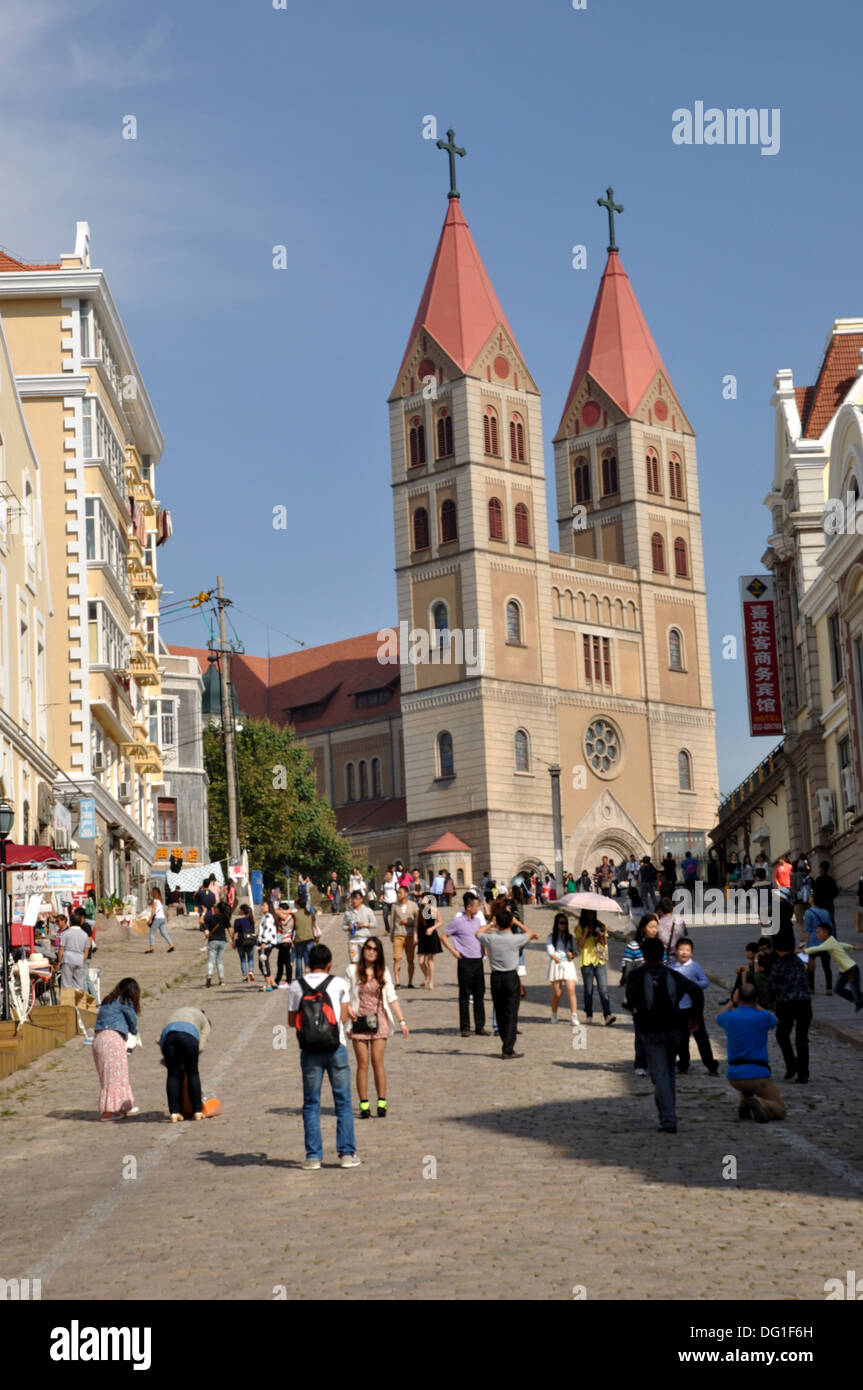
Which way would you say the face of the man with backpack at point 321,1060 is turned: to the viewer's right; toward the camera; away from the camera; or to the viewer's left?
away from the camera

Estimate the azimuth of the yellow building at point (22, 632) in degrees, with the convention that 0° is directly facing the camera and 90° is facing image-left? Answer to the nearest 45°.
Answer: approximately 270°

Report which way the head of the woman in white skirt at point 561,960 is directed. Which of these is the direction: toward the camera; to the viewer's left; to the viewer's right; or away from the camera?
toward the camera

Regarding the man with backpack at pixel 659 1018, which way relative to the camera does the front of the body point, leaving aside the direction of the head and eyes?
away from the camera

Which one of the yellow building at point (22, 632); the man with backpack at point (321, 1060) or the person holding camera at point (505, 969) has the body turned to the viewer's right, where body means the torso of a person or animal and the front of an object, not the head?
the yellow building

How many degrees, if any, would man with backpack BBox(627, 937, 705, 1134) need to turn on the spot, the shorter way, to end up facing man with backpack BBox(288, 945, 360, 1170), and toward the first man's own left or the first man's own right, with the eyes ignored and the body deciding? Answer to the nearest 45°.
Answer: approximately 135° to the first man's own left

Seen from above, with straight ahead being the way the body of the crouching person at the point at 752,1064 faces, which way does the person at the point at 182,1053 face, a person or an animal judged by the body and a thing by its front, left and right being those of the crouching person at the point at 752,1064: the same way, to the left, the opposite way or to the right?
the same way

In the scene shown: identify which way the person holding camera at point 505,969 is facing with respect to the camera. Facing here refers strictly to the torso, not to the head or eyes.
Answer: away from the camera

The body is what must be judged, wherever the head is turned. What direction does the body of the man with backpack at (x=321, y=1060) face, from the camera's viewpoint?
away from the camera

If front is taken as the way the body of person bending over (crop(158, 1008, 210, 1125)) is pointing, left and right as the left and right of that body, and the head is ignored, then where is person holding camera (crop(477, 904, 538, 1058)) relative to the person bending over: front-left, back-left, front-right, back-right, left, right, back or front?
front-right

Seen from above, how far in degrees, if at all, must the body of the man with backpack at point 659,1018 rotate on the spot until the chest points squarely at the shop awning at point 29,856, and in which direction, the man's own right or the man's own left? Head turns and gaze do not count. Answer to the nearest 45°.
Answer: approximately 45° to the man's own left

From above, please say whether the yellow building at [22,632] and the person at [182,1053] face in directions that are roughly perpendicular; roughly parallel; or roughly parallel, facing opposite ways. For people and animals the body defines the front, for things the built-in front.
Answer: roughly perpendicular

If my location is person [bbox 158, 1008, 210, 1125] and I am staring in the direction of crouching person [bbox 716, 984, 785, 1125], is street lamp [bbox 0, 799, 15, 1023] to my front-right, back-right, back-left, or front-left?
back-left

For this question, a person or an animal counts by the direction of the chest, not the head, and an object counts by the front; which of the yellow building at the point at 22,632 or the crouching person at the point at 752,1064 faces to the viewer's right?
the yellow building

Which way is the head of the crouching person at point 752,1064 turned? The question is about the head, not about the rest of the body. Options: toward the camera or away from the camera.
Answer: away from the camera

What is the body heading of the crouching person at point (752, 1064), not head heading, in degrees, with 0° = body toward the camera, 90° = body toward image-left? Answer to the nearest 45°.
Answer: approximately 180°

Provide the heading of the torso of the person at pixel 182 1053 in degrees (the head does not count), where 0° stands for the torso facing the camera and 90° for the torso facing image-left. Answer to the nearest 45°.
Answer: approximately 180°

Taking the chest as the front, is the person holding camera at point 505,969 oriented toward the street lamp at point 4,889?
no

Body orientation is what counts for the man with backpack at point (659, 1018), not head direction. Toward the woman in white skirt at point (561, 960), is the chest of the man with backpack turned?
yes

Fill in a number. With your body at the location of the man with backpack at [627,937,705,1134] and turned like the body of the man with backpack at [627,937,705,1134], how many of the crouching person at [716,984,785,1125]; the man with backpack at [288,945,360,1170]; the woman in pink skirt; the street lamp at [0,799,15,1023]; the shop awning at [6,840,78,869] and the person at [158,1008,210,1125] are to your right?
1
